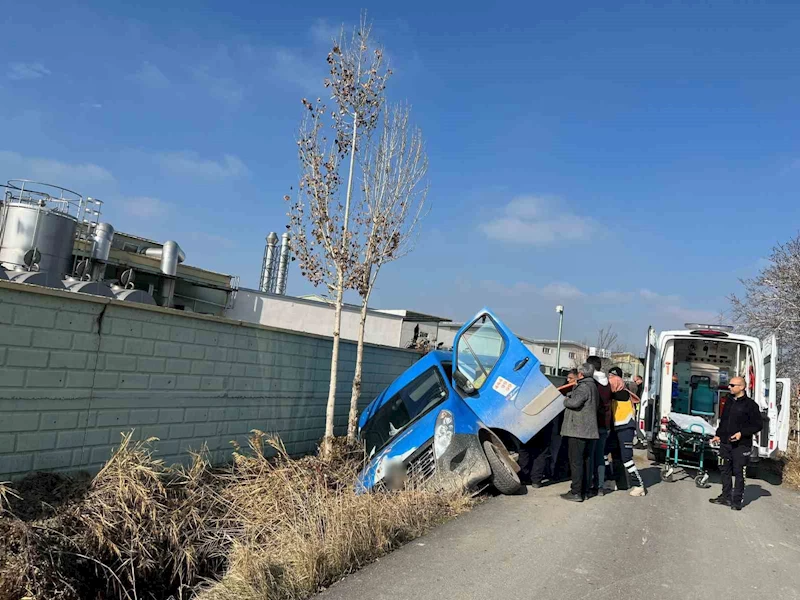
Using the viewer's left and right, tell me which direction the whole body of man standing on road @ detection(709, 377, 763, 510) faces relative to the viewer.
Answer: facing the viewer and to the left of the viewer

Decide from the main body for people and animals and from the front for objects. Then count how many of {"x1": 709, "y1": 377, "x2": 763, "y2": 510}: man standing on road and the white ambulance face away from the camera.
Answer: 1

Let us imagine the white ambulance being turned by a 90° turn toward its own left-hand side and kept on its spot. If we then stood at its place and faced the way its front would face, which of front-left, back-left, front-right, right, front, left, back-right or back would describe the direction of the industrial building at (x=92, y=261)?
front

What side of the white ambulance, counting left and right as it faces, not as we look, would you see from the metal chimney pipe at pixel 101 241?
left

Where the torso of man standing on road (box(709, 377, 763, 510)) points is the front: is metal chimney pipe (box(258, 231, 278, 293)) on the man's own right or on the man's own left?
on the man's own right

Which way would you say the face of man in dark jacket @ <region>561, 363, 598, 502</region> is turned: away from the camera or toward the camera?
away from the camera

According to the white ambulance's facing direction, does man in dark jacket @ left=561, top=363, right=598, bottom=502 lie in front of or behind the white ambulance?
behind

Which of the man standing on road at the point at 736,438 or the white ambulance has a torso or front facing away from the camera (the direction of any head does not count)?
the white ambulance

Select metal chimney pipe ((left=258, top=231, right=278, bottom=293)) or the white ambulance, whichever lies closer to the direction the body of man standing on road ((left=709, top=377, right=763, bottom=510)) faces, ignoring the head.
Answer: the metal chimney pipe

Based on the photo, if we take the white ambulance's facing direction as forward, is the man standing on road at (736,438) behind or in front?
behind

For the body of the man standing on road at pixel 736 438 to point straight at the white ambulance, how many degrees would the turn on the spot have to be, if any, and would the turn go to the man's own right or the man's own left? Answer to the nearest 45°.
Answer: approximately 135° to the man's own right

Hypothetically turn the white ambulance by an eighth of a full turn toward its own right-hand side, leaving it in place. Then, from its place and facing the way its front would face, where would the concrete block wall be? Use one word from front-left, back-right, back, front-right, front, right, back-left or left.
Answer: back

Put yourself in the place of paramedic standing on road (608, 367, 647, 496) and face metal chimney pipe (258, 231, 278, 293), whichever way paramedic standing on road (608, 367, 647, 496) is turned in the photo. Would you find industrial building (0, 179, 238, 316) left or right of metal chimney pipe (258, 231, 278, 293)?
left

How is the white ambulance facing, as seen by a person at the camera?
facing away from the viewer

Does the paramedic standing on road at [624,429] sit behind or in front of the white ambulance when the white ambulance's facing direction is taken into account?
behind
